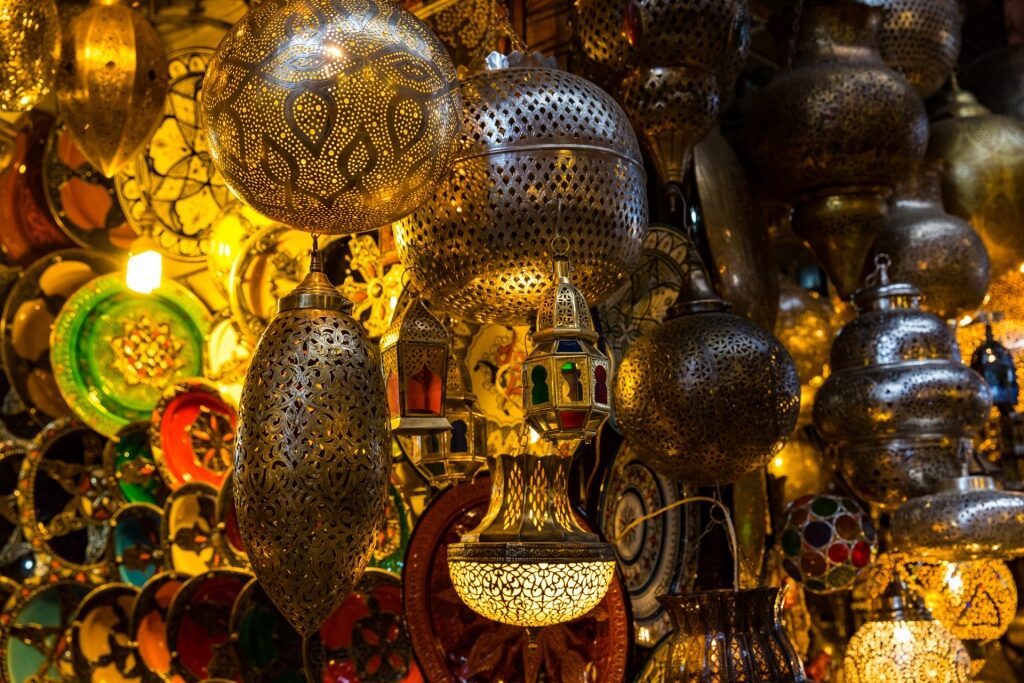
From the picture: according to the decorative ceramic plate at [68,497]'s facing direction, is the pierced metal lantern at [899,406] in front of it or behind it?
in front

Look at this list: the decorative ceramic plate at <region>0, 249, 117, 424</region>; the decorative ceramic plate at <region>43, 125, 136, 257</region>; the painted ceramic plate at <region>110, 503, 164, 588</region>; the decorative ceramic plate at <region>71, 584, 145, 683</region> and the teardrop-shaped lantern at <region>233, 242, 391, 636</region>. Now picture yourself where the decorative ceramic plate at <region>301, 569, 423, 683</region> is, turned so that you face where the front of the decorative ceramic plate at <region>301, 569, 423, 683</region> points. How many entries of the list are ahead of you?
1

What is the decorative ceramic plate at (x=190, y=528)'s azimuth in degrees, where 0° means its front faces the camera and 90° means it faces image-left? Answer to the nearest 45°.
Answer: approximately 315°

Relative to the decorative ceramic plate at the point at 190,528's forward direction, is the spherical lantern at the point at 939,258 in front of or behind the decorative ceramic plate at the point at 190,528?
in front

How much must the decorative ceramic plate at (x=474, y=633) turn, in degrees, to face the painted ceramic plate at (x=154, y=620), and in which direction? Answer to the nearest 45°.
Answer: approximately 135° to its right

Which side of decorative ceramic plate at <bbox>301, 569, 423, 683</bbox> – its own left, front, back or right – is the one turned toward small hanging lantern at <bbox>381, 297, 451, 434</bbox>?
front

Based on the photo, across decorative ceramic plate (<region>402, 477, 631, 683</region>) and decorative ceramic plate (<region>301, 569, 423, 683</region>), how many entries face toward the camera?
2

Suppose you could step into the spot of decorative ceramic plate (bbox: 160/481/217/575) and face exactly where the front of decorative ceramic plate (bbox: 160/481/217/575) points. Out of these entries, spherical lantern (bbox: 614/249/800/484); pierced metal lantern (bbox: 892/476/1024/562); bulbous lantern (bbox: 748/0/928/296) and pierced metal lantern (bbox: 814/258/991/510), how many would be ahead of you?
4

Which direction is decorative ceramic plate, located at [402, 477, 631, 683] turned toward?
toward the camera

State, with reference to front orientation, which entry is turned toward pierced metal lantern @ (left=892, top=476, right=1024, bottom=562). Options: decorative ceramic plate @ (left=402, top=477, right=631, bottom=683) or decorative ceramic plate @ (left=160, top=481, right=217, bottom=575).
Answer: decorative ceramic plate @ (left=160, top=481, right=217, bottom=575)

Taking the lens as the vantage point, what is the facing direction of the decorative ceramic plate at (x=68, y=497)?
facing the viewer and to the right of the viewer

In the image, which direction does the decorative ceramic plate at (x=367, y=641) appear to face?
toward the camera
